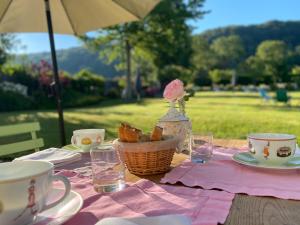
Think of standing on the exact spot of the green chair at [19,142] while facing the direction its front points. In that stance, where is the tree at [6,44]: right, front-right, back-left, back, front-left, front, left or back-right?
back-left

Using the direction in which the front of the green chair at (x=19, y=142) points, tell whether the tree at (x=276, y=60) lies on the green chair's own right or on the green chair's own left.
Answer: on the green chair's own left

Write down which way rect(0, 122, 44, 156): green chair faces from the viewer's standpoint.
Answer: facing the viewer and to the right of the viewer

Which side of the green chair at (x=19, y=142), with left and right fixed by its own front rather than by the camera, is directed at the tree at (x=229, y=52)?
left

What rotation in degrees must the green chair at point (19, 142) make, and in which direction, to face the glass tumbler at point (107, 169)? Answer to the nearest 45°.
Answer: approximately 45° to its right

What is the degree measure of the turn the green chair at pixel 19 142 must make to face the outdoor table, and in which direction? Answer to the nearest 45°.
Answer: approximately 45° to its right

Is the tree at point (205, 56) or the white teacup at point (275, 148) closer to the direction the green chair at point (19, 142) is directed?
the white teacup

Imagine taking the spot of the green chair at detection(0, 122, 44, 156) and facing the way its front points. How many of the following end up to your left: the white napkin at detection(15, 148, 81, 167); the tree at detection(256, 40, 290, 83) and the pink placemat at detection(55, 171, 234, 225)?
1

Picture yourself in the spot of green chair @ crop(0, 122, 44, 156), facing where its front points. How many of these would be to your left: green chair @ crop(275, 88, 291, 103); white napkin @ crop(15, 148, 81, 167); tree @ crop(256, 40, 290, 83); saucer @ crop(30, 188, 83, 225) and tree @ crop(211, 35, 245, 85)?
3

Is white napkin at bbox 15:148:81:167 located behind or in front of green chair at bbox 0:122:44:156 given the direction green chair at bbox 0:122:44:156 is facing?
in front

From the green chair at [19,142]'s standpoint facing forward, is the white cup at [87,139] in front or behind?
in front

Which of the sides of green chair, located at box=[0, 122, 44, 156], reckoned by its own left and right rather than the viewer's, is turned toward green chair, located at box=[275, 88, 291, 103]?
left
